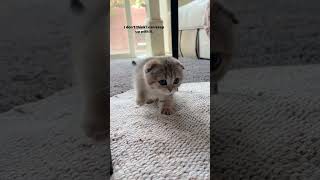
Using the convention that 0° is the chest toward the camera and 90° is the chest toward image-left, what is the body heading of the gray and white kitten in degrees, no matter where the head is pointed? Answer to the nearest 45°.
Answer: approximately 315°
